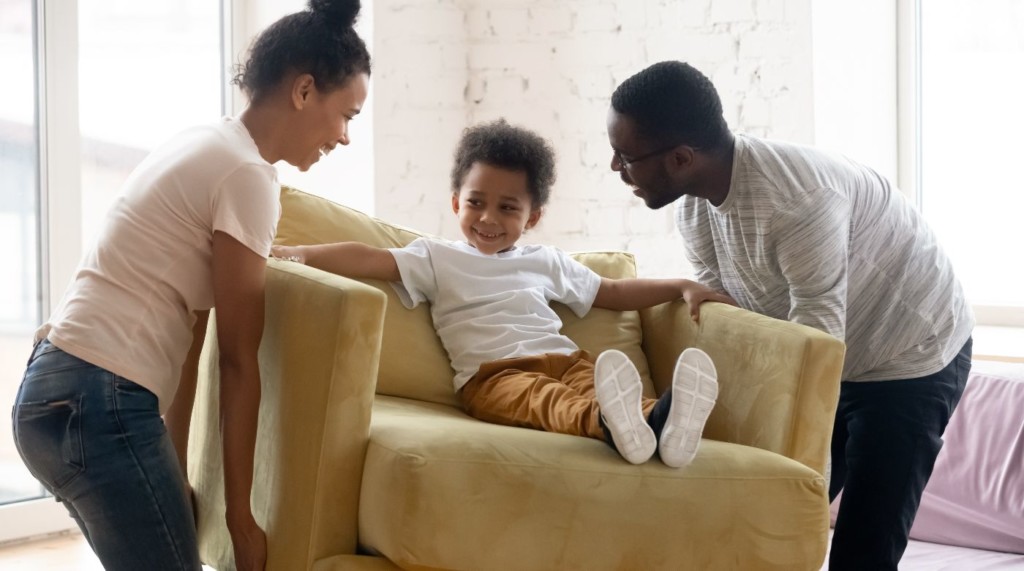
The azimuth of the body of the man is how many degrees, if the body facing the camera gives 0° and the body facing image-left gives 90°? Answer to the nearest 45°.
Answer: approximately 90°

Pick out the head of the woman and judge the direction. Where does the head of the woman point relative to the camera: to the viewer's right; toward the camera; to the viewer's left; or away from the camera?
to the viewer's right

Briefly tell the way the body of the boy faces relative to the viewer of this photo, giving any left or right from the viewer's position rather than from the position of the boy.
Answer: facing the viewer and to the right of the viewer

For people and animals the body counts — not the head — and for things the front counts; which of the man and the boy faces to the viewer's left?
the man

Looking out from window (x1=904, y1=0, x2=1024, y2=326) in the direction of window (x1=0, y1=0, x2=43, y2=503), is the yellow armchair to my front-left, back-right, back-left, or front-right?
front-left

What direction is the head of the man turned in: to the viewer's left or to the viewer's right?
to the viewer's left

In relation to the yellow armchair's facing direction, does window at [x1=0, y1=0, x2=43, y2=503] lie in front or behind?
behind
